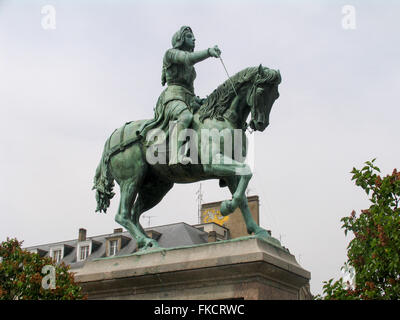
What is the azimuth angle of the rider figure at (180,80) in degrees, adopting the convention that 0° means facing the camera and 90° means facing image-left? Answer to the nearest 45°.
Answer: approximately 270°

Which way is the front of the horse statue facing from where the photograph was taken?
facing to the right of the viewer

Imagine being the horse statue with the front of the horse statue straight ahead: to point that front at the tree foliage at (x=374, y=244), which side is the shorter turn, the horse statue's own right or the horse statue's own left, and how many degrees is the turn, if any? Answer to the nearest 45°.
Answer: approximately 45° to the horse statue's own right
